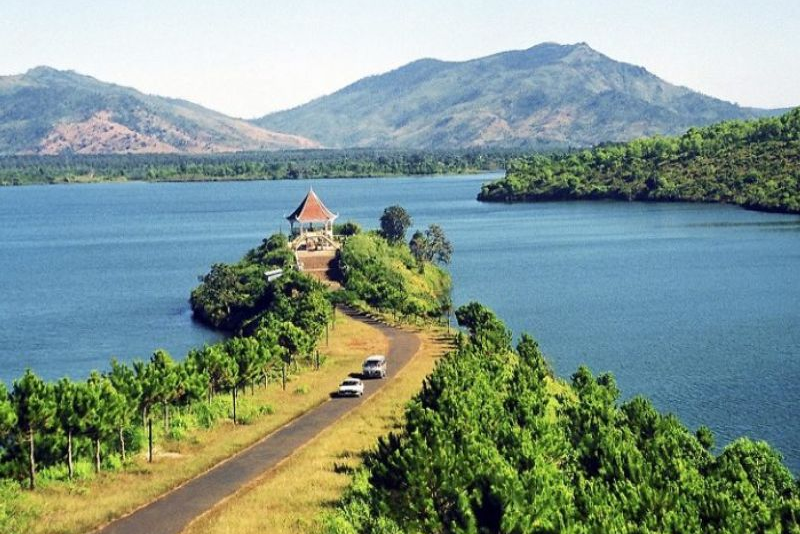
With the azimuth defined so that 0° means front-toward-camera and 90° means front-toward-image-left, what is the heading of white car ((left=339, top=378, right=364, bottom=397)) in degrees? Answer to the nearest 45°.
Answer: approximately 45°

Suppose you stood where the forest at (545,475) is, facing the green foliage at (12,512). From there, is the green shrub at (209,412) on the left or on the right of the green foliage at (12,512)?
right

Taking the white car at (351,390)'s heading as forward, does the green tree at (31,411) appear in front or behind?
in front

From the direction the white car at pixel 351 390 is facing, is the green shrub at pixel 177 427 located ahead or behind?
ahead

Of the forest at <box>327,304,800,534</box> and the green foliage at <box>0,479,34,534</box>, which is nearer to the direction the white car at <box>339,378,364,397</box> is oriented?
the green foliage

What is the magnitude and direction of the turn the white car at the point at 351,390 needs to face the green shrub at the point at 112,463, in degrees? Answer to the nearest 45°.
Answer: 0° — it already faces it

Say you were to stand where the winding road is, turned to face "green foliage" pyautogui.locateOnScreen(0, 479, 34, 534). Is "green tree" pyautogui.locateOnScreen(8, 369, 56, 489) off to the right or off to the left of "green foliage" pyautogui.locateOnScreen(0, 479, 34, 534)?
right

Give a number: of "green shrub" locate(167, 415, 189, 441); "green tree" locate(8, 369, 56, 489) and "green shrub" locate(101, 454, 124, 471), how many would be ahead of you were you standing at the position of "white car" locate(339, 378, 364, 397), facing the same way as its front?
3
